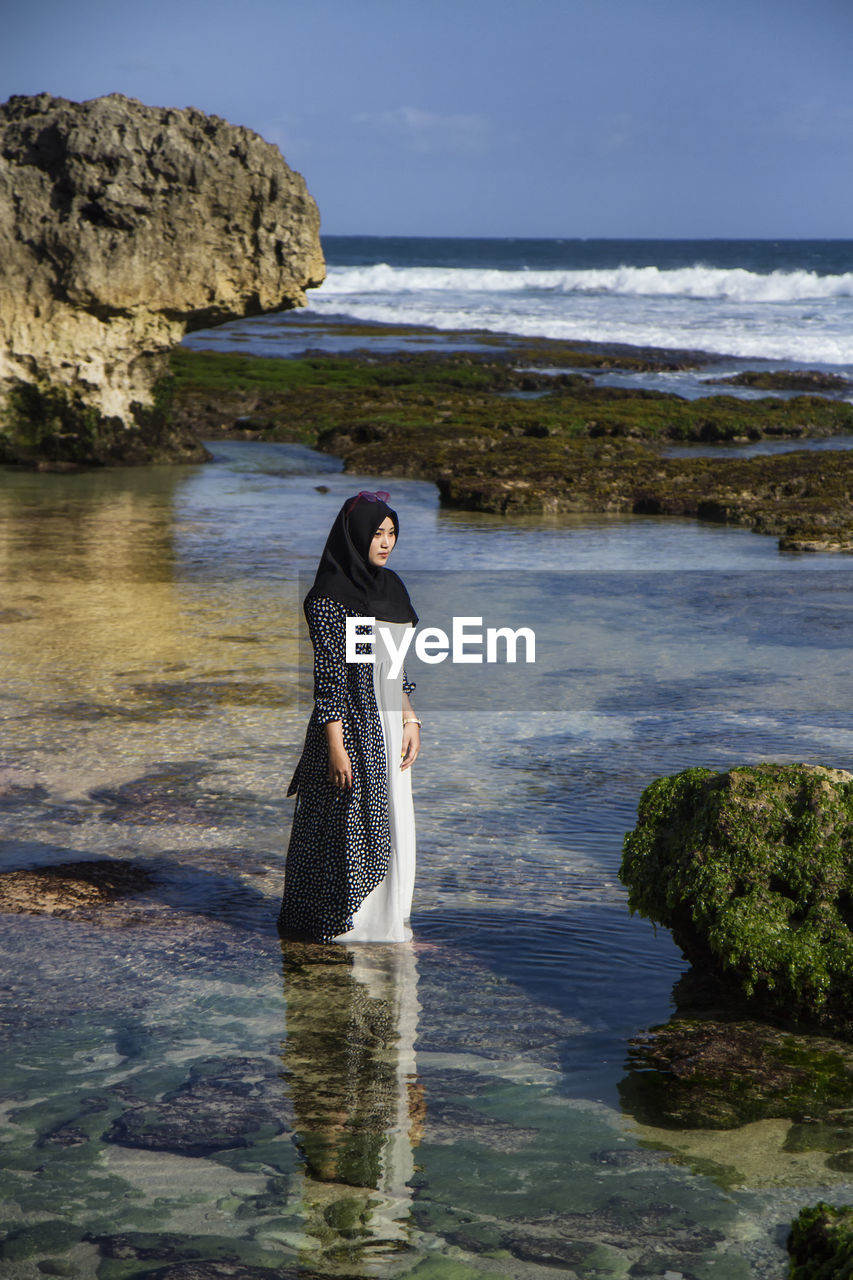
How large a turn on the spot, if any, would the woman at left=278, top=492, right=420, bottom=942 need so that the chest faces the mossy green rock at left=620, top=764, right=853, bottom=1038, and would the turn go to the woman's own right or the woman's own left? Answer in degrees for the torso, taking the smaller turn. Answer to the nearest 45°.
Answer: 0° — they already face it

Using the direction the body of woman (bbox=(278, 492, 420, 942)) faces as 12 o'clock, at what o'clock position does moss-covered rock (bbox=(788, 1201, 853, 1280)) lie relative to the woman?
The moss-covered rock is roughly at 1 o'clock from the woman.

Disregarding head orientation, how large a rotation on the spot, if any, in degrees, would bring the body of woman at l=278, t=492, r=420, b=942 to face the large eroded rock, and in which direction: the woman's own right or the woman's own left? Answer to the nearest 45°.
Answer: approximately 135° to the woman's own left

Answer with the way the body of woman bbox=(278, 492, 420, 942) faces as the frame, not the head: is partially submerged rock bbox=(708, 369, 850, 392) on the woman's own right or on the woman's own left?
on the woman's own left

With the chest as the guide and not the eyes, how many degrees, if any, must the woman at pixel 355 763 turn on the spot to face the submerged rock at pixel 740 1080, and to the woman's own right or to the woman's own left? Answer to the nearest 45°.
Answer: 0° — they already face it

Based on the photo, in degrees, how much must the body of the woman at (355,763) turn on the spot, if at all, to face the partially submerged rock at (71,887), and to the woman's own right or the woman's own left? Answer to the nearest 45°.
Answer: approximately 180°

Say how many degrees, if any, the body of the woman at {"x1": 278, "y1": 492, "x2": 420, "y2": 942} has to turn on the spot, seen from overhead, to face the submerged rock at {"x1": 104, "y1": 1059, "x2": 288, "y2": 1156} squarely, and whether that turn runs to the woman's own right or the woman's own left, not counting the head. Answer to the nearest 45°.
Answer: approximately 45° to the woman's own right
